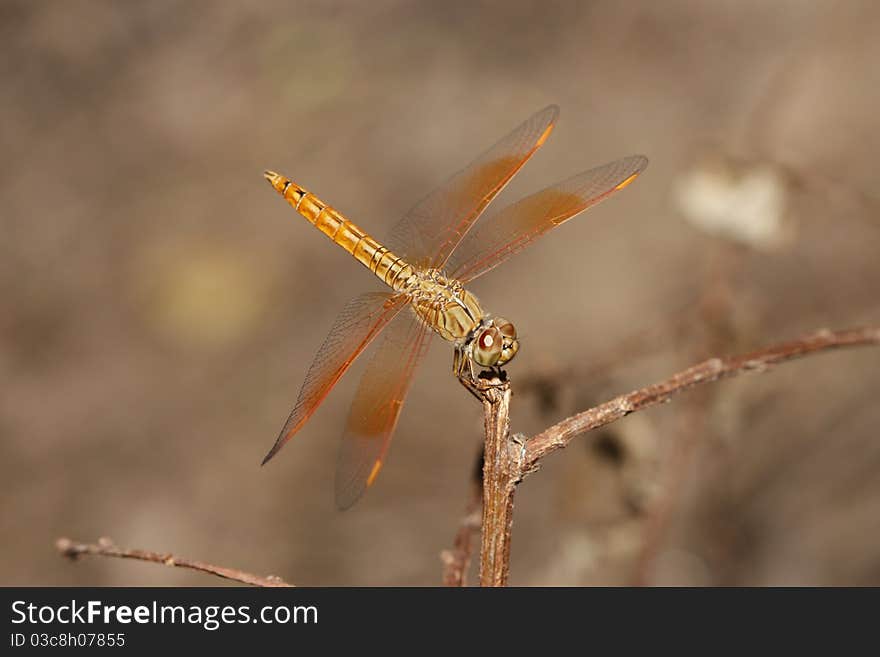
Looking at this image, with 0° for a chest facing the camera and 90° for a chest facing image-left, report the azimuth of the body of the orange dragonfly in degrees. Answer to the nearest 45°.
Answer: approximately 315°
